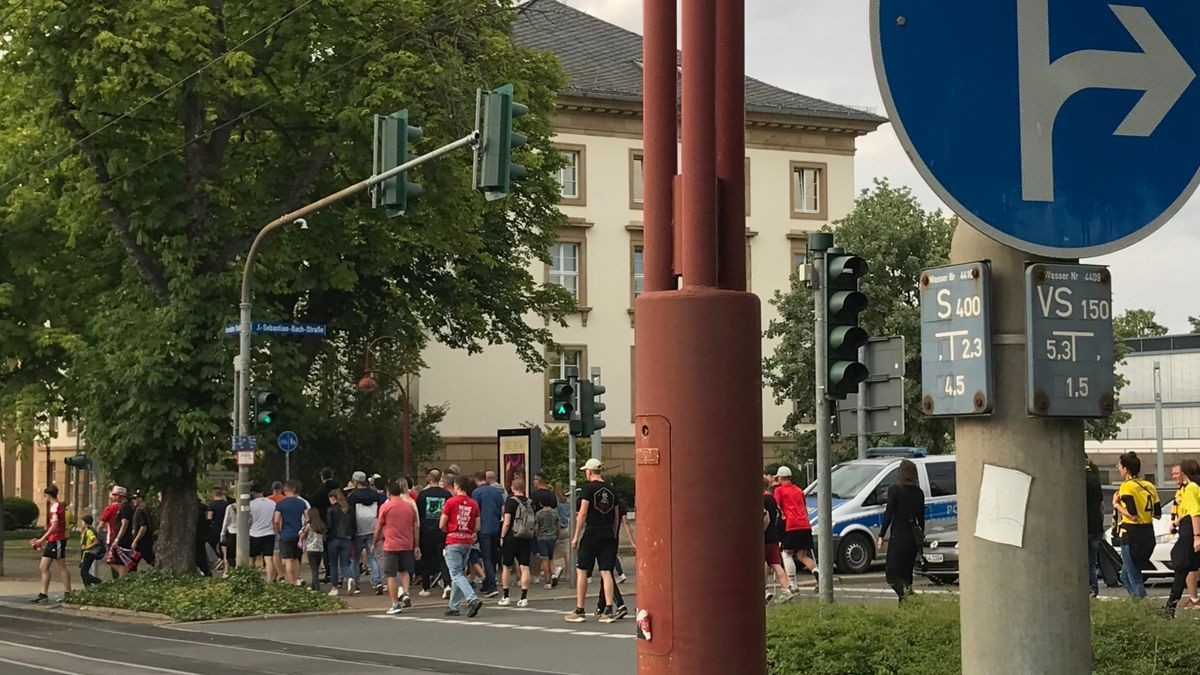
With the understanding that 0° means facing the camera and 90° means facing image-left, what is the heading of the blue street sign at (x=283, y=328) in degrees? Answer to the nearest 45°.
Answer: approximately 0°

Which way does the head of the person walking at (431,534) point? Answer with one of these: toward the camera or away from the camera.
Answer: away from the camera

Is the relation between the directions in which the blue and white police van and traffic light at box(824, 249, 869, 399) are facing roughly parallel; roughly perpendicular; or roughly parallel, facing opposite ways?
roughly perpendicular

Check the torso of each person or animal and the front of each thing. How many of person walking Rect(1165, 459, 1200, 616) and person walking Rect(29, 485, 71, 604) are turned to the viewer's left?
2

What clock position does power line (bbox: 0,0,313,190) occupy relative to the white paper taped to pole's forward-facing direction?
The power line is roughly at 5 o'clock from the white paper taped to pole.

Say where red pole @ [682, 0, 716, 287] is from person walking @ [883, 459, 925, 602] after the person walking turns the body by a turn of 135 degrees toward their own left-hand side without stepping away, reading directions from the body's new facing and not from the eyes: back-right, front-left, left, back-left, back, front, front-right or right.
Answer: front-left

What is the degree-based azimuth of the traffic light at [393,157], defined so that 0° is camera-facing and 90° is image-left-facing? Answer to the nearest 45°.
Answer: approximately 270°

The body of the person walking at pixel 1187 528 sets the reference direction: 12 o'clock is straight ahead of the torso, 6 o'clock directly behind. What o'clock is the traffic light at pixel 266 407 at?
The traffic light is roughly at 12 o'clock from the person walking.

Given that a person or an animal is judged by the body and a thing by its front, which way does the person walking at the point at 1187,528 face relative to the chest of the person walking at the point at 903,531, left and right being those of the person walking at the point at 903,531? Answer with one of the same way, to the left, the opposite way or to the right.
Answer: to the left

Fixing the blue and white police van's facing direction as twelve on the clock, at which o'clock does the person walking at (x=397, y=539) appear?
The person walking is roughly at 12 o'clock from the blue and white police van.

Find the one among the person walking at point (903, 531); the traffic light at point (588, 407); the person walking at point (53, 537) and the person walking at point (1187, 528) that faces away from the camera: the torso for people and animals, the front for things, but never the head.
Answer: the person walking at point (903, 531)
